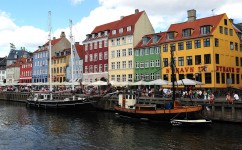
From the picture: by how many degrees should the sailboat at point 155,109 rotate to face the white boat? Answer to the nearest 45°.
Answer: approximately 45° to its right
